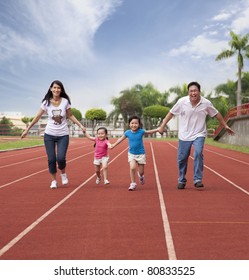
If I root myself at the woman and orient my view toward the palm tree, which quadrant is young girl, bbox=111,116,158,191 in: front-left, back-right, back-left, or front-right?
front-right

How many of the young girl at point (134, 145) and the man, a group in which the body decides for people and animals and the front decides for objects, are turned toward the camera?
2

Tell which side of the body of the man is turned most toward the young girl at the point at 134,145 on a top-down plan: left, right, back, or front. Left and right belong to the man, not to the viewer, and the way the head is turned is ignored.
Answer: right

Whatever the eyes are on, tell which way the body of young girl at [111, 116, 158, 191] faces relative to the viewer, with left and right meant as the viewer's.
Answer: facing the viewer

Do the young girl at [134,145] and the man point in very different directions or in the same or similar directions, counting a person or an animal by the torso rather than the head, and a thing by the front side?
same or similar directions

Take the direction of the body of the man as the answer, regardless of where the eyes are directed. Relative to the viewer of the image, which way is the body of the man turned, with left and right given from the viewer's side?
facing the viewer

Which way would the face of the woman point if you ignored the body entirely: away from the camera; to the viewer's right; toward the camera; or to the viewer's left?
toward the camera

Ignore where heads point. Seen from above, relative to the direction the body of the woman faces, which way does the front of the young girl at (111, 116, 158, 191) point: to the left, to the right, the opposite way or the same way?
the same way

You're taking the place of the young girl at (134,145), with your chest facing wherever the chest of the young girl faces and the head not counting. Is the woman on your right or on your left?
on your right

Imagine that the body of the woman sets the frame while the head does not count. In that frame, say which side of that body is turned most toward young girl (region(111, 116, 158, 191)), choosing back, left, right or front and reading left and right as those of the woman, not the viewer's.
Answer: left

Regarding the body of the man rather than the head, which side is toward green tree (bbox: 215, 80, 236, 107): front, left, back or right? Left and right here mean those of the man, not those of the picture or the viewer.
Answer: back

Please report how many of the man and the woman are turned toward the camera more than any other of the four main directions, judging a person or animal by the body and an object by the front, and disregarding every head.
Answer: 2

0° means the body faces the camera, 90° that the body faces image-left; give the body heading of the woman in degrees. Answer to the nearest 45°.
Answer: approximately 0°
